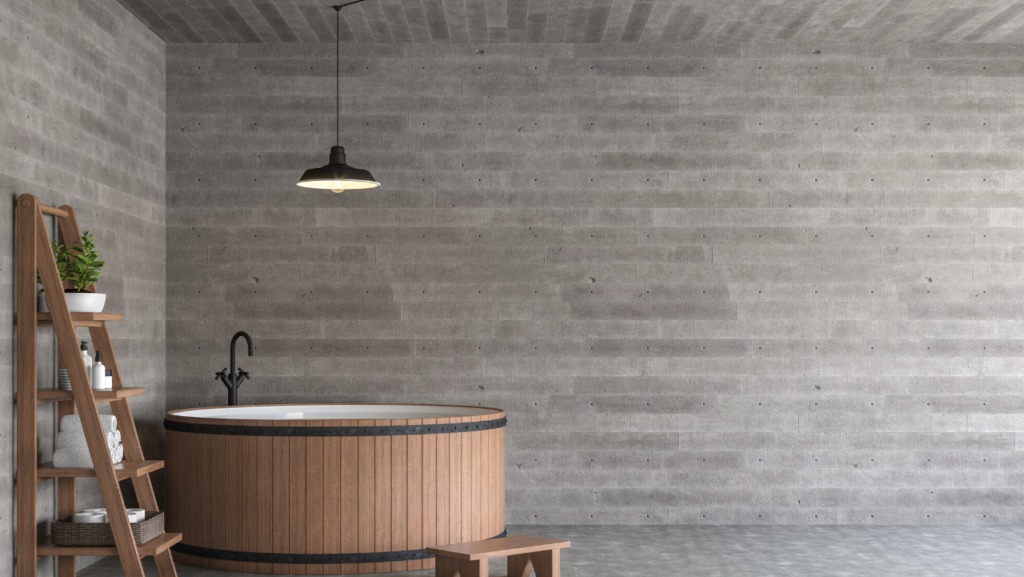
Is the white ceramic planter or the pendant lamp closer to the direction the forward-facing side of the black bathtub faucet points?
the pendant lamp

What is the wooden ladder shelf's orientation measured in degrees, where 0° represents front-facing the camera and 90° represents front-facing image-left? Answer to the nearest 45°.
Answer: approximately 270°

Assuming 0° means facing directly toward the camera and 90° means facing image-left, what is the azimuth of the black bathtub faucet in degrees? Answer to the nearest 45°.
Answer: approximately 315°

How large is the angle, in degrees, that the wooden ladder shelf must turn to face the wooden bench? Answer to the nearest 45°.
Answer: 0° — it already faces it

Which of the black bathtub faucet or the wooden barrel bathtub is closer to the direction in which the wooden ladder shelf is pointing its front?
the wooden barrel bathtub

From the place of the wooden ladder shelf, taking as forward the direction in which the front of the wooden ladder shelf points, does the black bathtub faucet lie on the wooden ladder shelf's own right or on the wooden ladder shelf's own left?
on the wooden ladder shelf's own left

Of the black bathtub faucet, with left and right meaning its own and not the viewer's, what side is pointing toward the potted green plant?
right

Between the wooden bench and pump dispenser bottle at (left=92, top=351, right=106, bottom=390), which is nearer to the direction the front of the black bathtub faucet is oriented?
the wooden bench

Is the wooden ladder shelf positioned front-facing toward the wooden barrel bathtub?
yes
